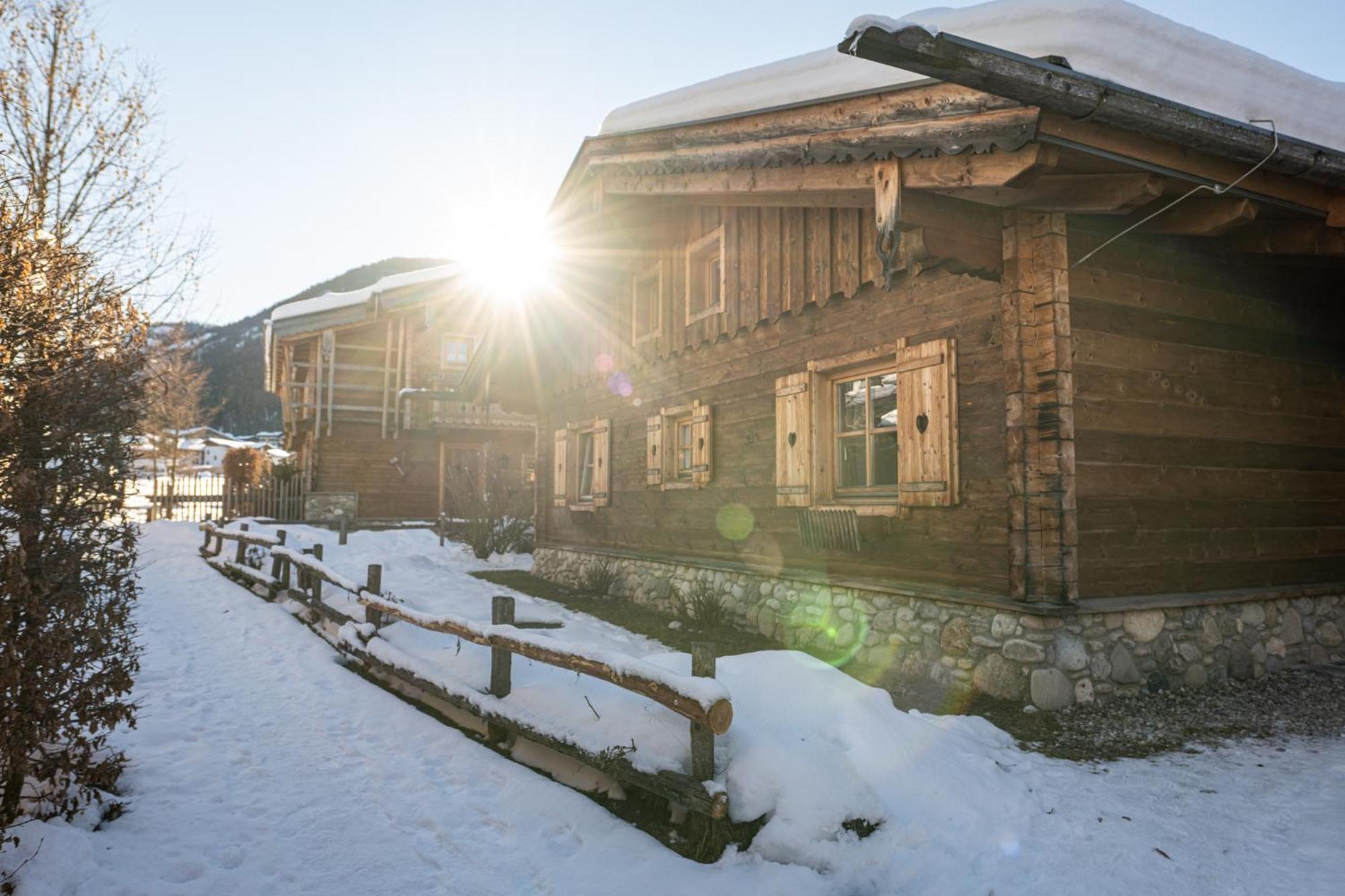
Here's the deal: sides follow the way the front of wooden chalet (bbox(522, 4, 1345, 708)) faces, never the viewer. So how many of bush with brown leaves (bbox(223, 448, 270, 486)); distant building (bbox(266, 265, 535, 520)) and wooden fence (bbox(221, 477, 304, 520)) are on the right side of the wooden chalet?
3

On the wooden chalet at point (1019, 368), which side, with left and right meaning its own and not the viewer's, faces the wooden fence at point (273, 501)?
right

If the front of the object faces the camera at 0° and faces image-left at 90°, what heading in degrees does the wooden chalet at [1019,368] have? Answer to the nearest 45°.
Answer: approximately 45°

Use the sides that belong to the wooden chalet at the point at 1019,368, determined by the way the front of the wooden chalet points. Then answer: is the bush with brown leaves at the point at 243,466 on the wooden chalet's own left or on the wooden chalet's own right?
on the wooden chalet's own right

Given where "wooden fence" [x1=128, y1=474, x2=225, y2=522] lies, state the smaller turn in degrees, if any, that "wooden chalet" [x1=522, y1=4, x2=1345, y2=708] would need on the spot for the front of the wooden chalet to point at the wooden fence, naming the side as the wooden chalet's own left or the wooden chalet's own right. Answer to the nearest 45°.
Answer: approximately 90° to the wooden chalet's own right

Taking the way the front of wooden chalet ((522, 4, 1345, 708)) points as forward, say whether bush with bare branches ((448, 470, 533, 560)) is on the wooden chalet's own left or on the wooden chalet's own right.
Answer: on the wooden chalet's own right

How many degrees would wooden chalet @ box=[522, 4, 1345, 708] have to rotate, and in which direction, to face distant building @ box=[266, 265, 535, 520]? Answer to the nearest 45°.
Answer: approximately 90° to its right

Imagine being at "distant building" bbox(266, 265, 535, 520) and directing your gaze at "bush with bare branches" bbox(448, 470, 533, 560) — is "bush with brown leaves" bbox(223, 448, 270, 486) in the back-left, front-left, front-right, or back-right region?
back-right
